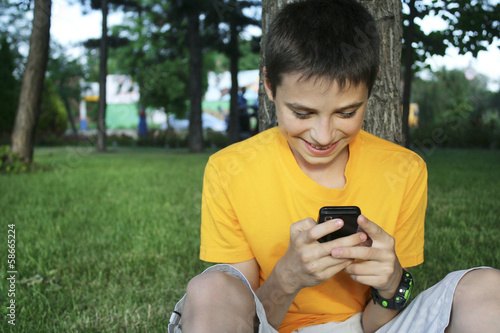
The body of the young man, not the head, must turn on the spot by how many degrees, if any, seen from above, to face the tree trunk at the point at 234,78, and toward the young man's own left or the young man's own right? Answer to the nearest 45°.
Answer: approximately 180°

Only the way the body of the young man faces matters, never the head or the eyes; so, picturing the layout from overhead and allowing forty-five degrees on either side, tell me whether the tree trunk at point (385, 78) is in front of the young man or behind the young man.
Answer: behind

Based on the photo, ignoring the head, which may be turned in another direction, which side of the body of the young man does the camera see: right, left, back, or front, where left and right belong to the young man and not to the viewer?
front

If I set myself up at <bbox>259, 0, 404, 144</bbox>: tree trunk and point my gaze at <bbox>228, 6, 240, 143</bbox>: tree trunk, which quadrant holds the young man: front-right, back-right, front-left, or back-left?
back-left

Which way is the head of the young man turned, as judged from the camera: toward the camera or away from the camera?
toward the camera
